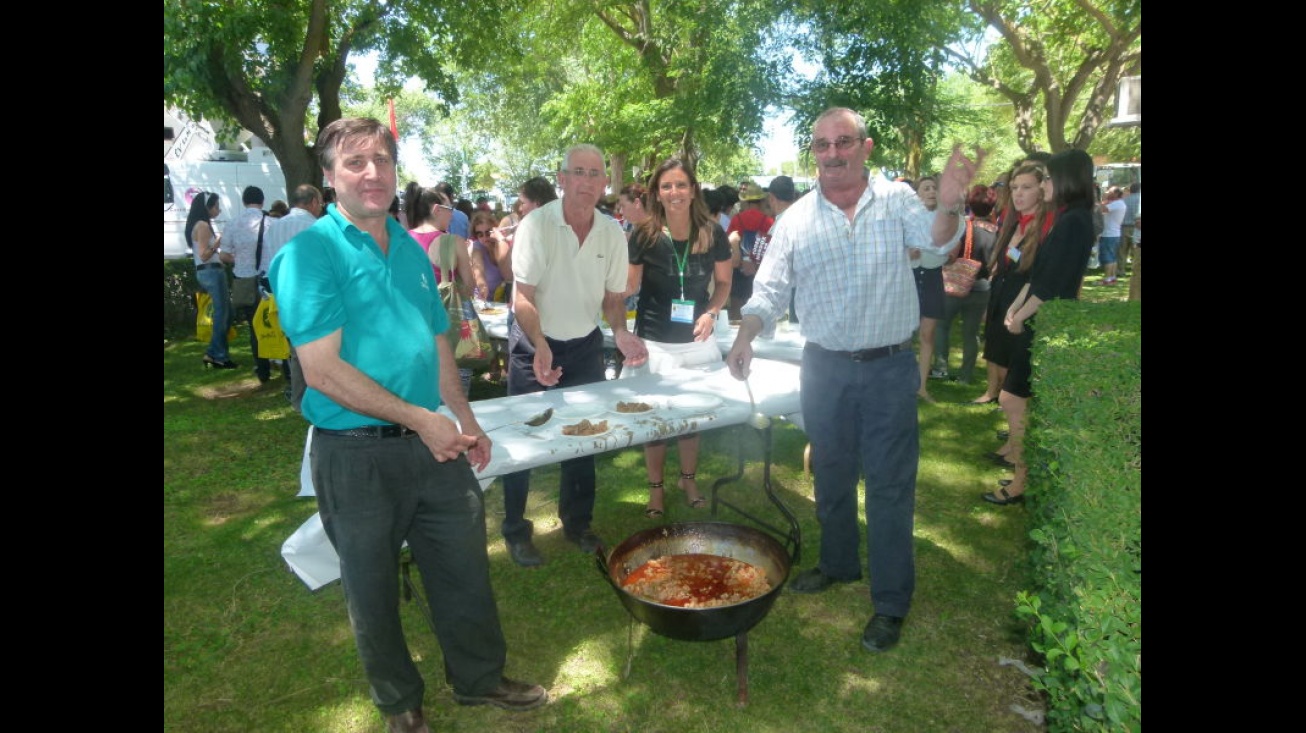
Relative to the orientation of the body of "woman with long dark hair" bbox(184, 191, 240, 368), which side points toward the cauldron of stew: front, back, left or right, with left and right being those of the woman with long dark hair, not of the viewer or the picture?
right

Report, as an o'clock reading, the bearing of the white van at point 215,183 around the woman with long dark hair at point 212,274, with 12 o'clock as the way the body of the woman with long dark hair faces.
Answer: The white van is roughly at 9 o'clock from the woman with long dark hair.

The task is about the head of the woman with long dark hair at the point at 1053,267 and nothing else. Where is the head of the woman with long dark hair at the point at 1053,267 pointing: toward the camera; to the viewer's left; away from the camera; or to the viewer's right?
to the viewer's left

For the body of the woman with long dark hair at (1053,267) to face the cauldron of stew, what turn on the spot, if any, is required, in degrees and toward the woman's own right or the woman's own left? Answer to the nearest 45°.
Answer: approximately 45° to the woman's own left

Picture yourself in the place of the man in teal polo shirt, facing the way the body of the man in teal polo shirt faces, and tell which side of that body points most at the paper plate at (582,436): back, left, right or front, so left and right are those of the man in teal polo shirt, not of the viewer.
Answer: left

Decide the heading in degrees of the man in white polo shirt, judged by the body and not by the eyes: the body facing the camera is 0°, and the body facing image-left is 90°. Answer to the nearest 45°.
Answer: approximately 315°

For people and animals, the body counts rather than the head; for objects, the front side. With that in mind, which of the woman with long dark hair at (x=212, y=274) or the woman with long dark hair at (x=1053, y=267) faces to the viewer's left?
the woman with long dark hair at (x=1053, y=267)

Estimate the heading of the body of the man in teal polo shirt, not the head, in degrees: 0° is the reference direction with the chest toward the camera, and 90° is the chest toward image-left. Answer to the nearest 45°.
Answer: approximately 315°

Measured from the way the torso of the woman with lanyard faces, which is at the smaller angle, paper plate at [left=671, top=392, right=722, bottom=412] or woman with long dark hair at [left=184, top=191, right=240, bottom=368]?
the paper plate

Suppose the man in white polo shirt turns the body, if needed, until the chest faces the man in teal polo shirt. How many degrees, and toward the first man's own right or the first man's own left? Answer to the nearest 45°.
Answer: approximately 45° to the first man's own right

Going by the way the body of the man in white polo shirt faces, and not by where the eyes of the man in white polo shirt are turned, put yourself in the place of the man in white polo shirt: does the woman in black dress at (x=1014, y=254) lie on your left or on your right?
on your left

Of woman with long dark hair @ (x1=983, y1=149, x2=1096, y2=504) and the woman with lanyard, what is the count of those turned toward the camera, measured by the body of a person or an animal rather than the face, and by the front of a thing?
1

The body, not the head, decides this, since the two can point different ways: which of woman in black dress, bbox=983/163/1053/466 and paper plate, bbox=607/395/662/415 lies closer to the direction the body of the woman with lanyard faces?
the paper plate

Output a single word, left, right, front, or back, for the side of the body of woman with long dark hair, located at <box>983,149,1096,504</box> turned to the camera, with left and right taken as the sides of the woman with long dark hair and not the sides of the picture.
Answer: left
